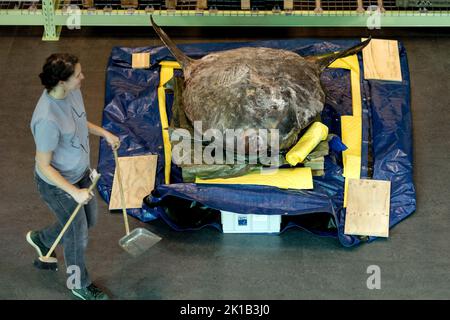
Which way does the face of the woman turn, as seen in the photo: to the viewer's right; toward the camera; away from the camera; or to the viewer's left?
to the viewer's right

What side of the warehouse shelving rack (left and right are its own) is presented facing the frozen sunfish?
front

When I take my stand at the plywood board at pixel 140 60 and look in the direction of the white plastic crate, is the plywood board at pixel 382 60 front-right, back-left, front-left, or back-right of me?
front-left

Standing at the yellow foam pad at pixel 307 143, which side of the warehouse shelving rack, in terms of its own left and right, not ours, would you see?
front

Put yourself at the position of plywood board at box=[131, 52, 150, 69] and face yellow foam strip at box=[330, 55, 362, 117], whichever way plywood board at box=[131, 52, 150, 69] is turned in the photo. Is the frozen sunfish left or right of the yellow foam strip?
right

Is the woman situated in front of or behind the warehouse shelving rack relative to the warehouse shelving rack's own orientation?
in front

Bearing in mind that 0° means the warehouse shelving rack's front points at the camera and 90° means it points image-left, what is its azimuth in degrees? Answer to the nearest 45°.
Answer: approximately 0°
